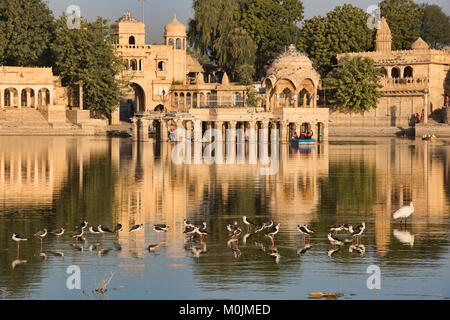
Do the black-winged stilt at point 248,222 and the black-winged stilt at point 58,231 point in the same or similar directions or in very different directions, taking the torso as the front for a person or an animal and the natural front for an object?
very different directions

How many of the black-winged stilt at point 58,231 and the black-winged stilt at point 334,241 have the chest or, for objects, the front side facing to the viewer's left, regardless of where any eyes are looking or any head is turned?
1

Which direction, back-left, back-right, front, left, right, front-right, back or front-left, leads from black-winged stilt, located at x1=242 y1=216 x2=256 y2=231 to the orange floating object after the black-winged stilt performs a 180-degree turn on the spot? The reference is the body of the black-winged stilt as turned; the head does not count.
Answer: right

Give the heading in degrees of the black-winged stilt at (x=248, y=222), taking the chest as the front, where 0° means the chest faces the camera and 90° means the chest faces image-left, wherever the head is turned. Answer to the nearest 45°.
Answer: approximately 90°
